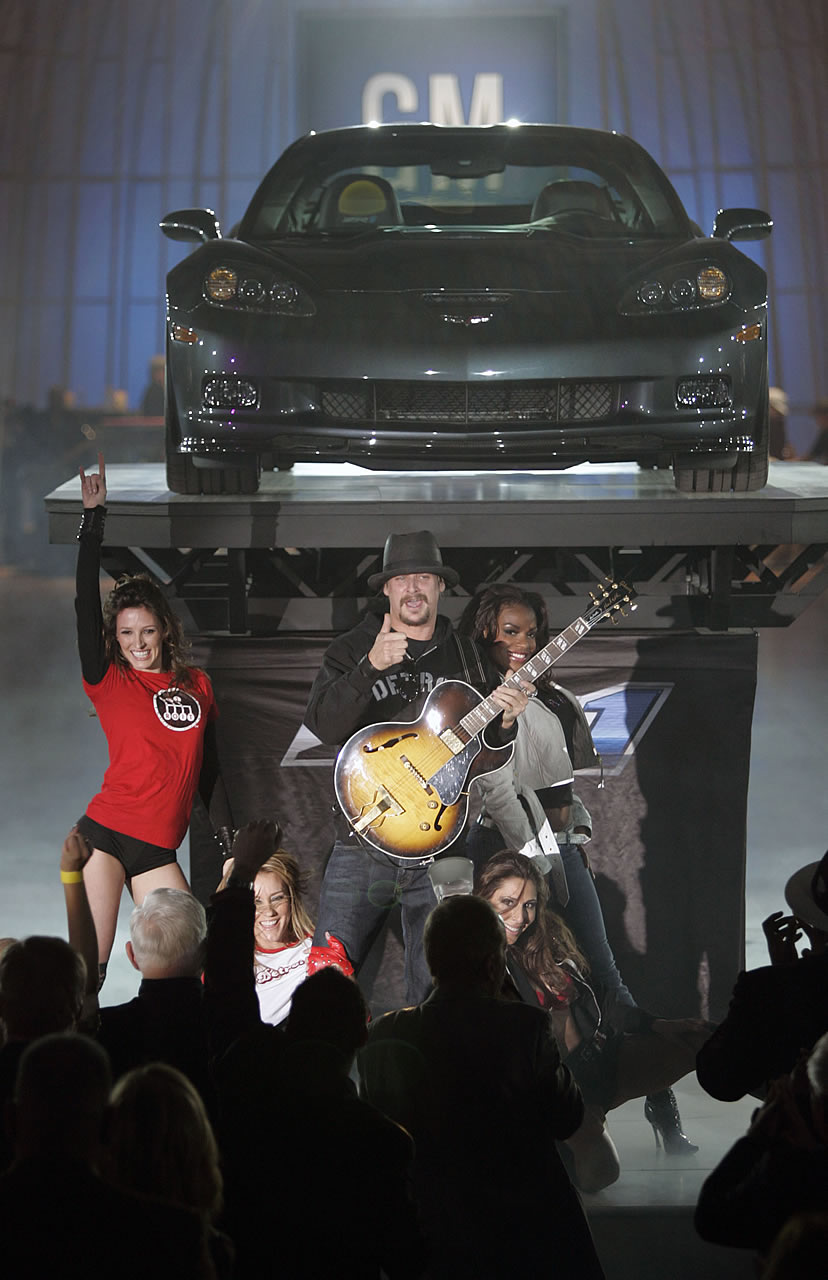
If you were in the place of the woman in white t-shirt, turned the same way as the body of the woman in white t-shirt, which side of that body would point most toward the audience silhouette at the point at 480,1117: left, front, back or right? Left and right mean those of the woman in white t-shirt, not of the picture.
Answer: front

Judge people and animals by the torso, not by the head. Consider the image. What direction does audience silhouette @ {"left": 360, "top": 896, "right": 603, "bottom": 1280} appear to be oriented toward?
away from the camera

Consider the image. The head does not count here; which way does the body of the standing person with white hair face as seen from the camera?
away from the camera

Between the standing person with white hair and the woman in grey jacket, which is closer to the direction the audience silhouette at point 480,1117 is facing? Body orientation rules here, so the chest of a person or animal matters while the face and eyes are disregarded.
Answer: the woman in grey jacket

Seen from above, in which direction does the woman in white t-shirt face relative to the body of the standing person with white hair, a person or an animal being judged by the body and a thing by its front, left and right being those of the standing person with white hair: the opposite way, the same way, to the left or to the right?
the opposite way

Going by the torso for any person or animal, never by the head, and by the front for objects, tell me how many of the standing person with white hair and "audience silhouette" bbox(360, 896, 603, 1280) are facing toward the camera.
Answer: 0

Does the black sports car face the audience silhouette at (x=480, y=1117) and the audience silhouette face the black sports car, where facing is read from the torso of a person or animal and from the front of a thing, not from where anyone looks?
yes

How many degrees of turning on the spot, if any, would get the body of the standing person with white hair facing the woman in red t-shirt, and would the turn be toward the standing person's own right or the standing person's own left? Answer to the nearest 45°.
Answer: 0° — they already face them

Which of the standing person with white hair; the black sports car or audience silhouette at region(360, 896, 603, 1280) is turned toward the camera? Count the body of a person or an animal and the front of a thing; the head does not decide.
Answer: the black sports car

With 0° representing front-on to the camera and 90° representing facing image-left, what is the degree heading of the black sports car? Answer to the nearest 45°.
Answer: approximately 0°

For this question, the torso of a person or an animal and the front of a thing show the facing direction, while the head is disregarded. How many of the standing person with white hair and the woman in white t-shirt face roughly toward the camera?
1
